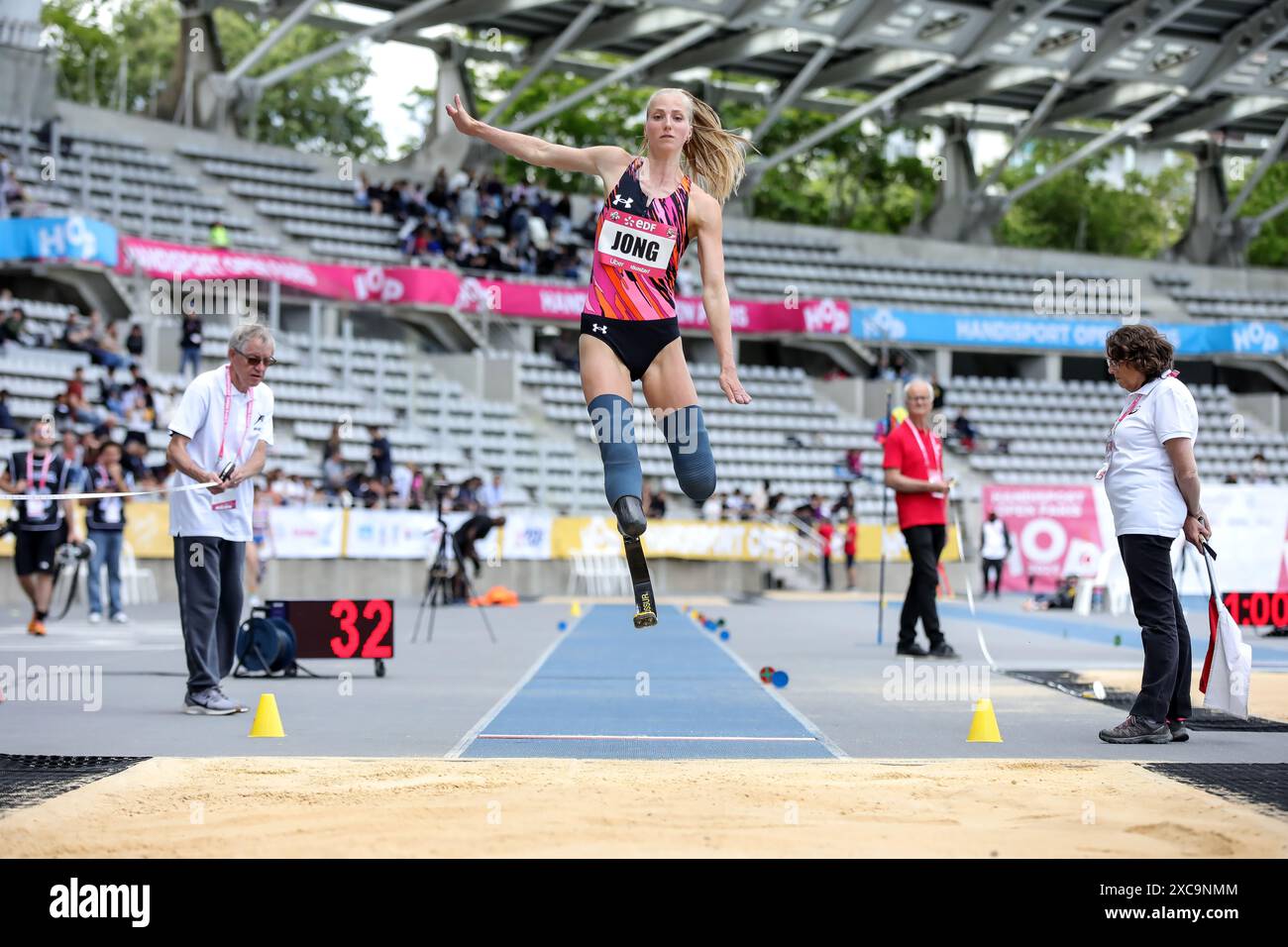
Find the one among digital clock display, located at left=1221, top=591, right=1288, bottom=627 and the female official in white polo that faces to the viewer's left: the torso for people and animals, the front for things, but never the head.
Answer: the female official in white polo

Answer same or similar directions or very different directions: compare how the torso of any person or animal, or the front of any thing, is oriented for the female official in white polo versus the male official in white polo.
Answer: very different directions

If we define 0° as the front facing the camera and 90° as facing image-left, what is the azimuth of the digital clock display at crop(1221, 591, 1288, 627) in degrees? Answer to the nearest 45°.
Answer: approximately 0°

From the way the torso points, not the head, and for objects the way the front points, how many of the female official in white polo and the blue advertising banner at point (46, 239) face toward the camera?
1

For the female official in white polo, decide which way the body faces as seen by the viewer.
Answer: to the viewer's left

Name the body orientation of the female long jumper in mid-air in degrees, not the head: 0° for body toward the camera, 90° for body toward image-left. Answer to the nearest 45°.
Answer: approximately 0°

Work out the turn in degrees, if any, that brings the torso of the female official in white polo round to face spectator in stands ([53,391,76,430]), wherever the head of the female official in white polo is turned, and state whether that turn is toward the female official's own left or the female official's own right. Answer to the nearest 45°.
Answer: approximately 45° to the female official's own right

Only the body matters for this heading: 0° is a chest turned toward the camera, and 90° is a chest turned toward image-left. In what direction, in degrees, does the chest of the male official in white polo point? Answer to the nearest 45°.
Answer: approximately 315°
